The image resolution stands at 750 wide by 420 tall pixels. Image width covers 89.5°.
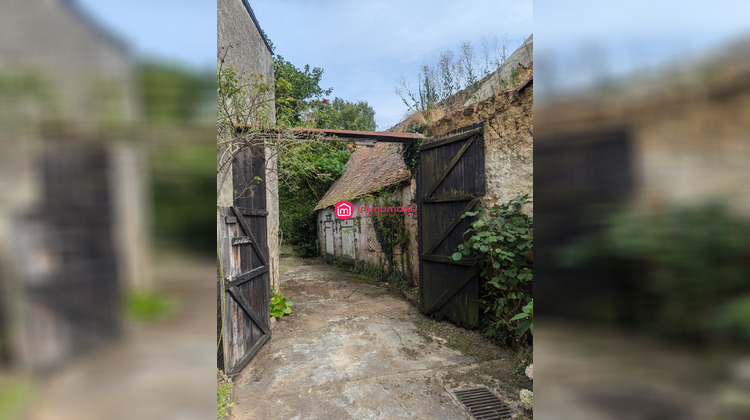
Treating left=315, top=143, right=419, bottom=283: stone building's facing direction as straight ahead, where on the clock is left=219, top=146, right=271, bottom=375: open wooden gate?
The open wooden gate is roughly at 11 o'clock from the stone building.

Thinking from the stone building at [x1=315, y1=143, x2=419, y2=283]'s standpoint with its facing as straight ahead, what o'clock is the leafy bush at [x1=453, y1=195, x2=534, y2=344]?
The leafy bush is roughly at 10 o'clock from the stone building.

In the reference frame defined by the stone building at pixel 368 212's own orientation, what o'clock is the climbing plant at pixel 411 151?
The climbing plant is roughly at 10 o'clock from the stone building.

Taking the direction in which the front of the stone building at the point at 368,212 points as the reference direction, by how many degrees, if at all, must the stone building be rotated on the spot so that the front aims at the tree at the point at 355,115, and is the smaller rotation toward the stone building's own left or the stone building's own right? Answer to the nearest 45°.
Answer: approximately 135° to the stone building's own right

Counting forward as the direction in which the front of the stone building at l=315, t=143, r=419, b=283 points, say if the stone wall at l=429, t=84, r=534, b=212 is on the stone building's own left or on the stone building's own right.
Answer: on the stone building's own left

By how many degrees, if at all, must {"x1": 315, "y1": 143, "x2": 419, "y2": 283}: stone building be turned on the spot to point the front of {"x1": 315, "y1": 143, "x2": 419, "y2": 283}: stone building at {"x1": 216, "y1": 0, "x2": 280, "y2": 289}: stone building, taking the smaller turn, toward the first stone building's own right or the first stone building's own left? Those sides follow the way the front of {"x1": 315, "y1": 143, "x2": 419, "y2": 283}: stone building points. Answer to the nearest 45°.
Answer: approximately 45° to the first stone building's own left

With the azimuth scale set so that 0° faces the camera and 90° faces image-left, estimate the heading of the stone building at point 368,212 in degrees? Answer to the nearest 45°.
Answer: approximately 45°
